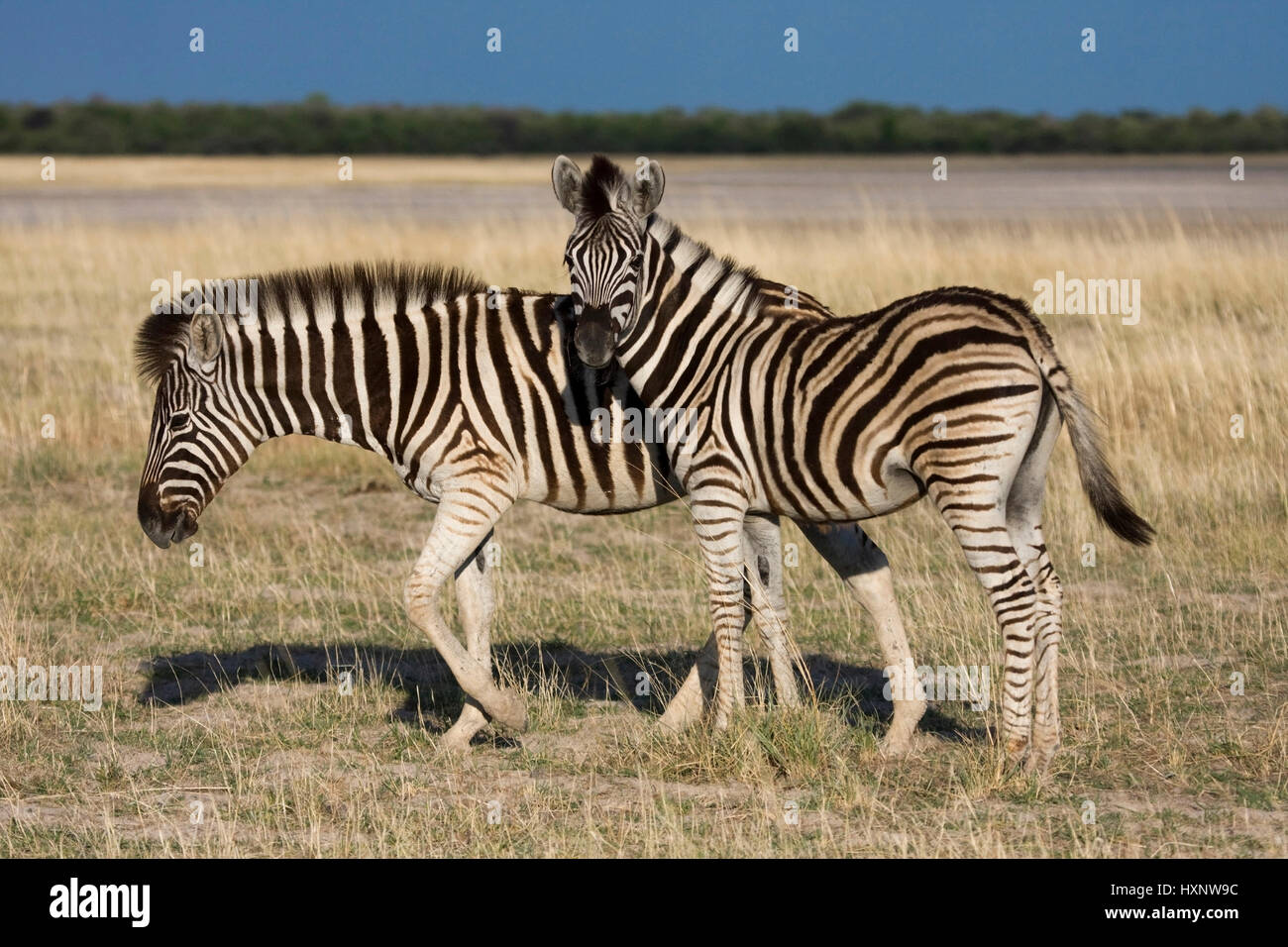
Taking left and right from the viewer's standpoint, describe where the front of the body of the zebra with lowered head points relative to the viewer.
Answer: facing to the left of the viewer

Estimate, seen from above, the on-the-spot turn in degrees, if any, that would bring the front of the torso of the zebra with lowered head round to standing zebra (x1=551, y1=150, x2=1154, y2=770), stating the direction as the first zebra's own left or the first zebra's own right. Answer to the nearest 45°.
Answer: approximately 135° to the first zebra's own left
